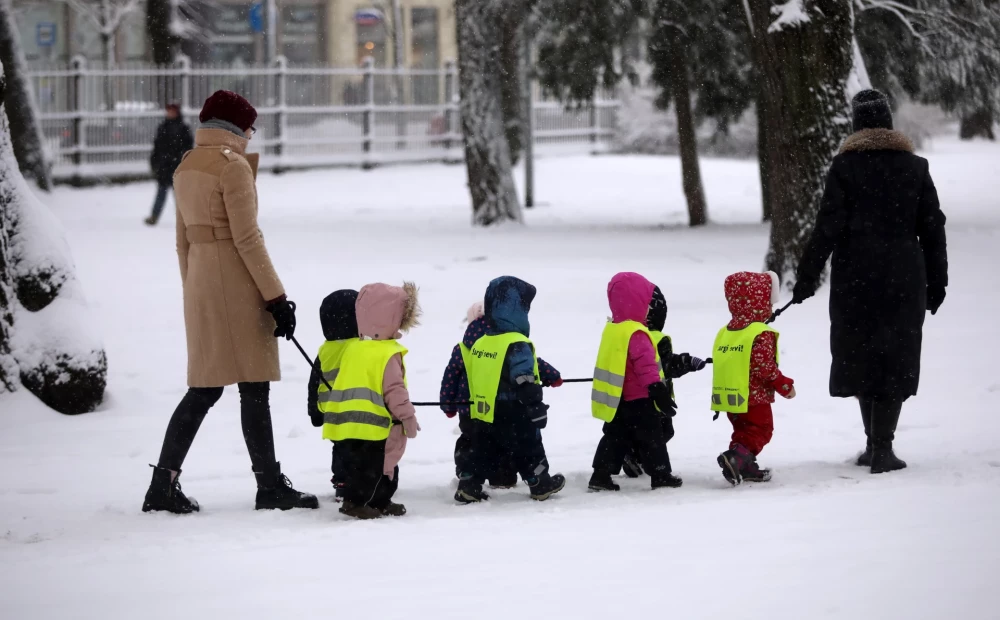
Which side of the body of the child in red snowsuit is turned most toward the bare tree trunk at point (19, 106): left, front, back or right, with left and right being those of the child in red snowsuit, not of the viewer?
left

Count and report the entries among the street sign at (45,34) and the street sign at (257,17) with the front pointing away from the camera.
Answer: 0

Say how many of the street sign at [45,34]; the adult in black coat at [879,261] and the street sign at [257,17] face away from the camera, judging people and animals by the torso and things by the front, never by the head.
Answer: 1

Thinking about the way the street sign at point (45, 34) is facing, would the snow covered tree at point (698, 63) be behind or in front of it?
in front

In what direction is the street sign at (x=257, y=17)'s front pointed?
toward the camera

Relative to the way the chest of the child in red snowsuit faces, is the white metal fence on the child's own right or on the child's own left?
on the child's own left

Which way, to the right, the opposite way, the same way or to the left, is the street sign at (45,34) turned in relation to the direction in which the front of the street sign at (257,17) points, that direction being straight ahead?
the same way

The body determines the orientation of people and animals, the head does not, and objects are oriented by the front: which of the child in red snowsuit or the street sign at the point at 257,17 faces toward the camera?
the street sign

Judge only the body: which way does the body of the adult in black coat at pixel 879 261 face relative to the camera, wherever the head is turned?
away from the camera

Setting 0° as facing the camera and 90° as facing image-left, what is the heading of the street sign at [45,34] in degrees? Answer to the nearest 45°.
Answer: approximately 0°

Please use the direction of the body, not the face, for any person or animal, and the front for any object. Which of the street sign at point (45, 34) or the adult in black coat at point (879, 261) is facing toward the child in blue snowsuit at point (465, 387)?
the street sign

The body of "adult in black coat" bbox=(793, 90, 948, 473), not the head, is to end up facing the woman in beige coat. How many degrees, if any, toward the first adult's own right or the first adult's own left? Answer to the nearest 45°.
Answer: approximately 135° to the first adult's own left

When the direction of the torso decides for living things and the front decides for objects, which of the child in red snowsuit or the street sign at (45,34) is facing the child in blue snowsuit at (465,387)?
the street sign

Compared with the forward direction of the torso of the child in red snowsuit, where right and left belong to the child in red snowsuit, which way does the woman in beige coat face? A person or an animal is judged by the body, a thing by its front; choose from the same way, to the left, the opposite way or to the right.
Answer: the same way
